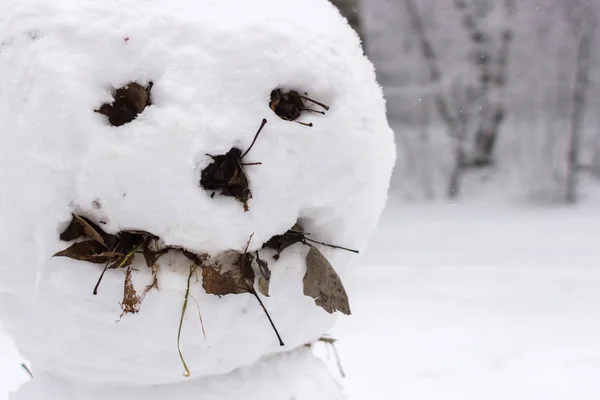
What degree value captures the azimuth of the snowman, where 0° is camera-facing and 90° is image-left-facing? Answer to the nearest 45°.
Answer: approximately 0°

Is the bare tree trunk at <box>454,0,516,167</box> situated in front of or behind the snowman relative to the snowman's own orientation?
behind

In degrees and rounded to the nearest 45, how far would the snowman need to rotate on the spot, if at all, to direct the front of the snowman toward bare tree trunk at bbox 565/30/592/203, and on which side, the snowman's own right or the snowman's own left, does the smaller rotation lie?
approximately 135° to the snowman's own left
